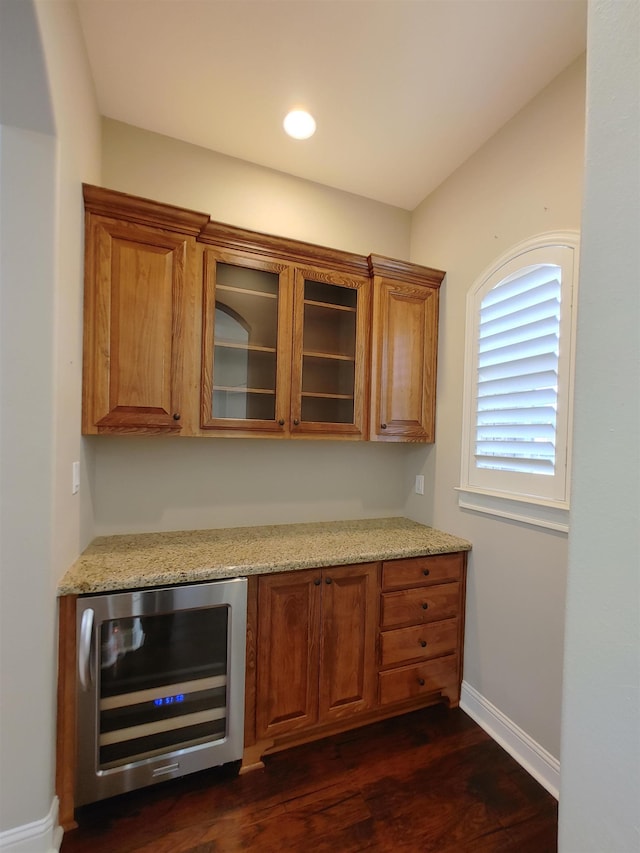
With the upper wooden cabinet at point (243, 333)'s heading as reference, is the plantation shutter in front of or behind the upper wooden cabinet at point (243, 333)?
in front

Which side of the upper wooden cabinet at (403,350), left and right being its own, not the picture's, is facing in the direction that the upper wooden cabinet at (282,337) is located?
right

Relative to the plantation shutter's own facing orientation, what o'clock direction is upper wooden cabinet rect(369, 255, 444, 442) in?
The upper wooden cabinet is roughly at 2 o'clock from the plantation shutter.

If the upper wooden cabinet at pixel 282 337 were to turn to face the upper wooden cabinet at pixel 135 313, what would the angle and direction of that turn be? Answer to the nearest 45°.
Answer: approximately 135° to its right

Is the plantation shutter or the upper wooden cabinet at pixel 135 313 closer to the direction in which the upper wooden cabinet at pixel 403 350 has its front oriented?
the plantation shutter

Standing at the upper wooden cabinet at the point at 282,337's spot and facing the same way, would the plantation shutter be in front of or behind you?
in front

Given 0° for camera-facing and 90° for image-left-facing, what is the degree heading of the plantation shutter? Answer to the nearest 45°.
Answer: approximately 45°
